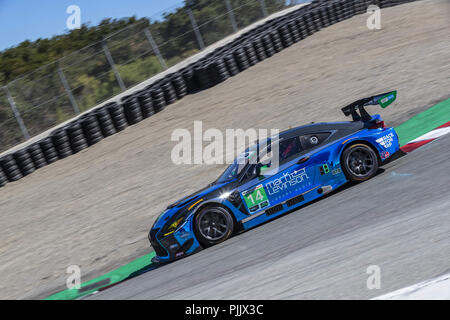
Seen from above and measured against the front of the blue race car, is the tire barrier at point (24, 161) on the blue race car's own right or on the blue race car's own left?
on the blue race car's own right

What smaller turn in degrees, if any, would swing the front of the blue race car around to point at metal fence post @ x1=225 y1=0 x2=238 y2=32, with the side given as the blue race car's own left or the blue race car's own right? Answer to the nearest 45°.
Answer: approximately 90° to the blue race car's own right

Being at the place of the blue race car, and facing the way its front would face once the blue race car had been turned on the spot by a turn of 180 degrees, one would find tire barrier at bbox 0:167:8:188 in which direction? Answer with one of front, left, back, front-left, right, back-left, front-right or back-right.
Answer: back-left

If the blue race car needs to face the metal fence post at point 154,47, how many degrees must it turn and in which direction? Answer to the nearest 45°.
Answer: approximately 90° to its right

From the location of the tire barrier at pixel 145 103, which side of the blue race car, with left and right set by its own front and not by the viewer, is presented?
right

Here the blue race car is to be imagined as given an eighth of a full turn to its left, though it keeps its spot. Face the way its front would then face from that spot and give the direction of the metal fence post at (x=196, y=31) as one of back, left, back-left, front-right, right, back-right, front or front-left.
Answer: back-right

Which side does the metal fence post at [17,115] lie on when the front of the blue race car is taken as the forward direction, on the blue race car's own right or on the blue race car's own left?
on the blue race car's own right

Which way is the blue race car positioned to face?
to the viewer's left

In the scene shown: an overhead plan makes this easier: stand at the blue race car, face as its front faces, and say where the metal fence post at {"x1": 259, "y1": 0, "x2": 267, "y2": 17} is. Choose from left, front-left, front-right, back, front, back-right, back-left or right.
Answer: right

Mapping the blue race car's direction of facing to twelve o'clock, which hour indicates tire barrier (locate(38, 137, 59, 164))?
The tire barrier is roughly at 2 o'clock from the blue race car.
